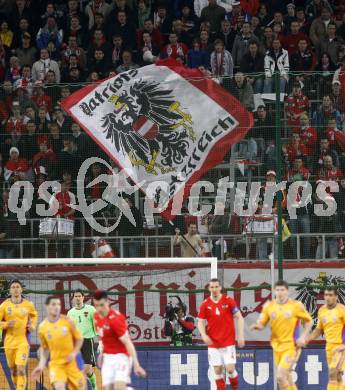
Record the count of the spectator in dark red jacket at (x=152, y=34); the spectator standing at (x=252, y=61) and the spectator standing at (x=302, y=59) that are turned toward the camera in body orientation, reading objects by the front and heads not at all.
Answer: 3

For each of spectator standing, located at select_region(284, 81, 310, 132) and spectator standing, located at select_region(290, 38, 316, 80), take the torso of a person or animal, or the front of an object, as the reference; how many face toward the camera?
2

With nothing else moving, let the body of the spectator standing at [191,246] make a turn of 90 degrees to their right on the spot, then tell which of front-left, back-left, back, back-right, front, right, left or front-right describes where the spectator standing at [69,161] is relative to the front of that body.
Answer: front

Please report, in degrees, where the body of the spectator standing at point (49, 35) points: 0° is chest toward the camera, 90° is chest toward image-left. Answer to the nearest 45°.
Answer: approximately 0°
